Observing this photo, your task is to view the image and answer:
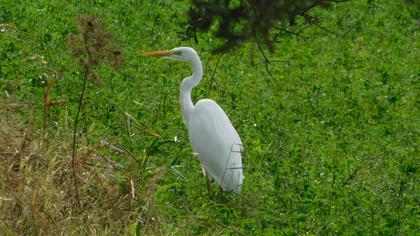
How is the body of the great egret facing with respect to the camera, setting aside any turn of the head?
to the viewer's left
